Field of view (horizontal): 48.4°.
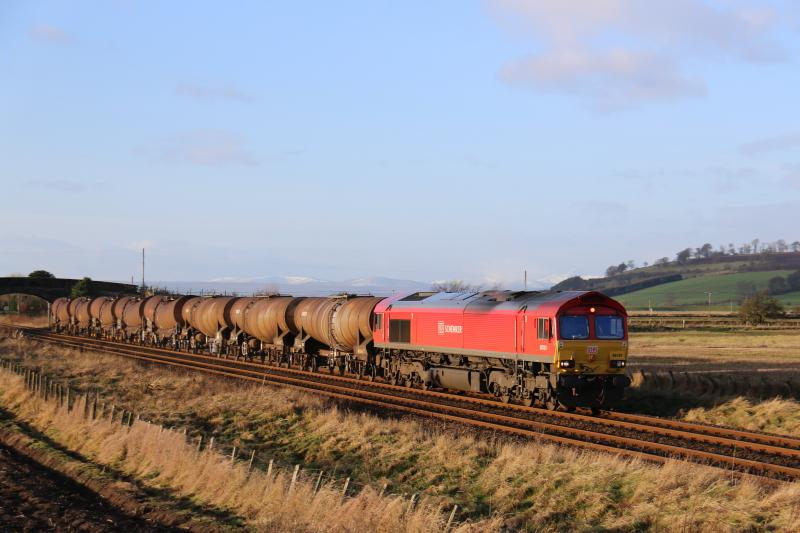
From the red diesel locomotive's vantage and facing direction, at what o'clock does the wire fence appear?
The wire fence is roughly at 3 o'clock from the red diesel locomotive.

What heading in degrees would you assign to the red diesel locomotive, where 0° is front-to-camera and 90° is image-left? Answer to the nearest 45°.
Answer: approximately 315°
